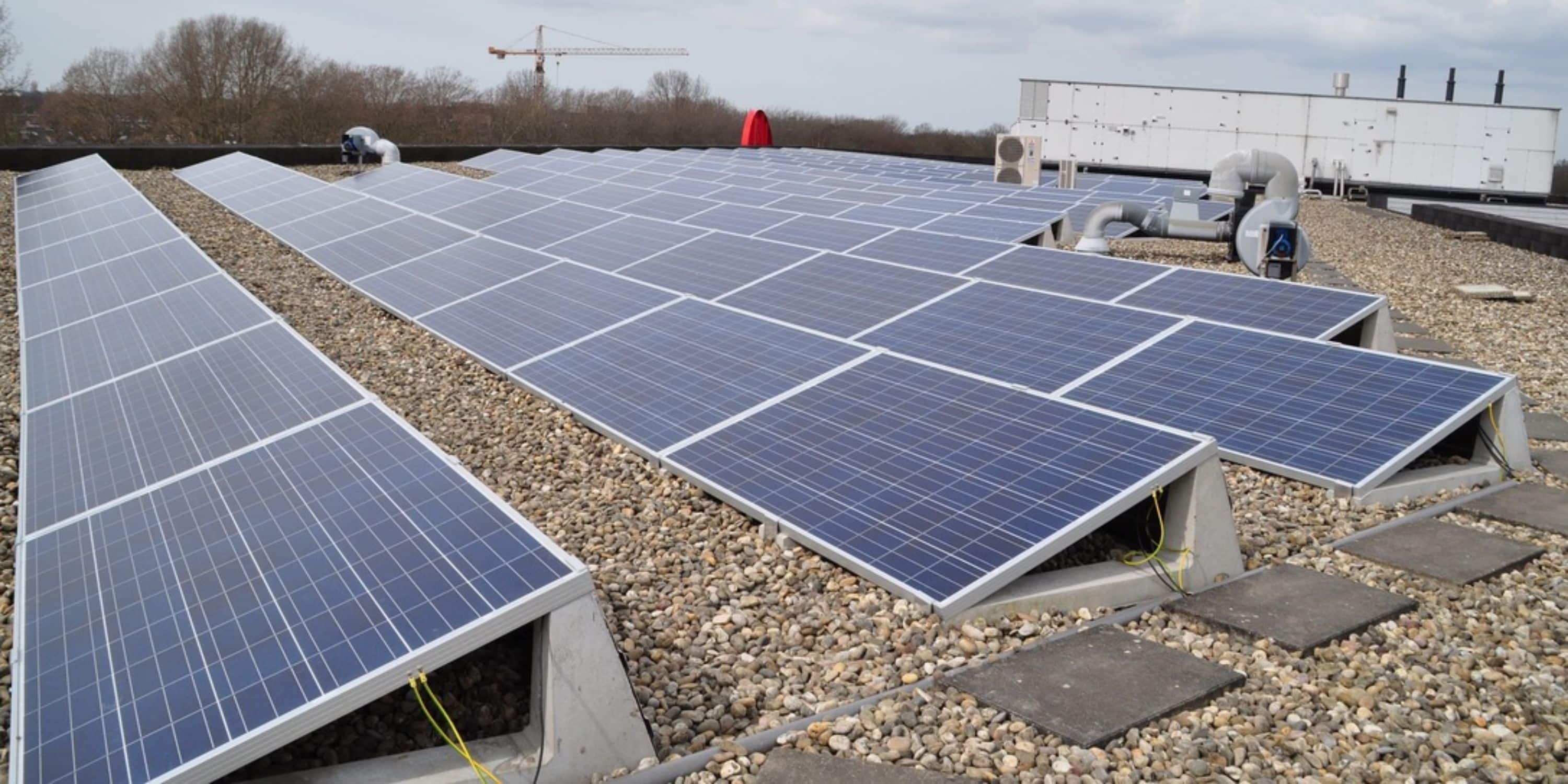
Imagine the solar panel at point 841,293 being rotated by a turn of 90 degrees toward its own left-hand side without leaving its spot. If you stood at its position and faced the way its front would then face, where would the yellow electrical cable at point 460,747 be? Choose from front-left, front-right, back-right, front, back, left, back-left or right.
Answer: front-right

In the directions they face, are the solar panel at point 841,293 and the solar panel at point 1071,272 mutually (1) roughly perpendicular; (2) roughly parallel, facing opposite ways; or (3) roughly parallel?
roughly parallel

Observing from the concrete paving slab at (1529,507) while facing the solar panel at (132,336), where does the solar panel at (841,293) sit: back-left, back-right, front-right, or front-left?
front-right

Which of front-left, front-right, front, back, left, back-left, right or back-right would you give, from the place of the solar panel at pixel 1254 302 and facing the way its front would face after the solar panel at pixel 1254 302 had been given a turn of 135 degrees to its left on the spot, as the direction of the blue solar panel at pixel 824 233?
back-left

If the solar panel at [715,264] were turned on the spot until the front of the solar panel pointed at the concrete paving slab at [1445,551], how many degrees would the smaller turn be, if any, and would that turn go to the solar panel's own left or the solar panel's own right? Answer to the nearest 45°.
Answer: approximately 90° to the solar panel's own left

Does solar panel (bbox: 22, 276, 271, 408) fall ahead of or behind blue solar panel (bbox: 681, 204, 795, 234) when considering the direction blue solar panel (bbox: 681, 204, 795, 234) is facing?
ahead

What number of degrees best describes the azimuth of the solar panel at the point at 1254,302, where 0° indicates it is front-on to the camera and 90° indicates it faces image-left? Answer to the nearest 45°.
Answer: approximately 45°

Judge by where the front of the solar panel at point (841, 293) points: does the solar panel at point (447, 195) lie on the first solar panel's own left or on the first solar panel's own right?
on the first solar panel's own right

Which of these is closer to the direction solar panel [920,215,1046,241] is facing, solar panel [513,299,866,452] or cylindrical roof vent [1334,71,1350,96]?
the solar panel

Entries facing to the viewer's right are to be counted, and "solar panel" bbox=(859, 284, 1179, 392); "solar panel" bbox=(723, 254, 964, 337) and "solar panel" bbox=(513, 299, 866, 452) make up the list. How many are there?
0

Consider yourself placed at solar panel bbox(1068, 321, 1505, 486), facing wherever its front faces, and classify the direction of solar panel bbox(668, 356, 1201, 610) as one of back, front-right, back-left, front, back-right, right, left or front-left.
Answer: front

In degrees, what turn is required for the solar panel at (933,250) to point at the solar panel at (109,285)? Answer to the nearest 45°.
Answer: approximately 45° to its right

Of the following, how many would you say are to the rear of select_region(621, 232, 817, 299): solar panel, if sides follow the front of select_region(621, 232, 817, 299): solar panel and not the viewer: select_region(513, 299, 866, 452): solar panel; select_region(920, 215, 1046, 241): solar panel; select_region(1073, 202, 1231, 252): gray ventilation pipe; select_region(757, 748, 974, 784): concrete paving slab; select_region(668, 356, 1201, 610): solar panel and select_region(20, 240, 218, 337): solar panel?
2

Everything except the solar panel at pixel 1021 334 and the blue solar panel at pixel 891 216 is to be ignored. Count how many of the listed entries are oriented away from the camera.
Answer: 0
